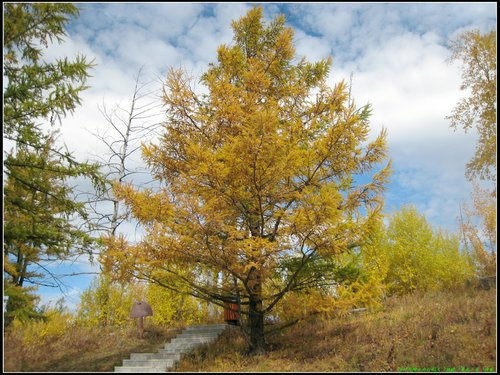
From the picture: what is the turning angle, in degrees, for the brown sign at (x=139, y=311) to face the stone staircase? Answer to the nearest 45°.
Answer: approximately 45° to its left

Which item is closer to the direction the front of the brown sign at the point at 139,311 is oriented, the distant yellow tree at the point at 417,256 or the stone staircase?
the stone staircase

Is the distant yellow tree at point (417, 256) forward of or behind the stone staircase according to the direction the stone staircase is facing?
behind

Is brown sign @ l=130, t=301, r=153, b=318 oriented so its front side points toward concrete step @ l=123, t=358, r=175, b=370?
yes

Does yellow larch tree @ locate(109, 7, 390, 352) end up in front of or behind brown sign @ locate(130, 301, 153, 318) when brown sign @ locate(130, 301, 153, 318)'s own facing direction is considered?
in front

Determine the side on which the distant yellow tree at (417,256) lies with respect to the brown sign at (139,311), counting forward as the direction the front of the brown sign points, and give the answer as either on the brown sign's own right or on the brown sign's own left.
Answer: on the brown sign's own left

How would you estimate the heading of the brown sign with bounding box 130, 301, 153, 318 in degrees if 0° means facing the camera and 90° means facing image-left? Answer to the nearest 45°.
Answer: approximately 0°

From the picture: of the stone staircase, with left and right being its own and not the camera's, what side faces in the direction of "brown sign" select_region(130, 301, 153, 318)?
right

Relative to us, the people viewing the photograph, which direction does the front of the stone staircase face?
facing the viewer and to the left of the viewer
